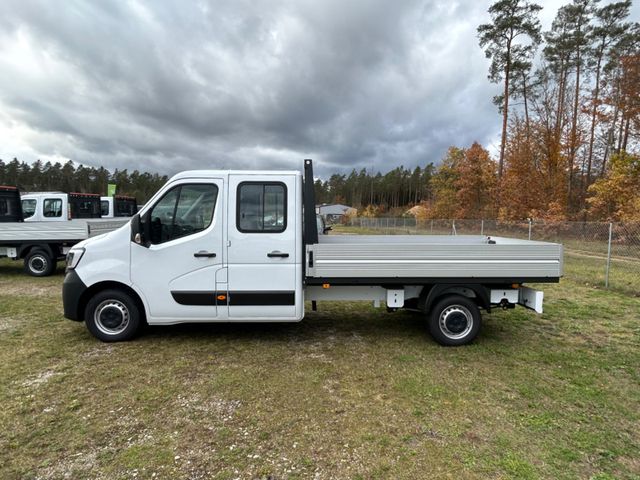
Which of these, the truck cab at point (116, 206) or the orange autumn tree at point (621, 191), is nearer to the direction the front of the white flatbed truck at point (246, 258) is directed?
the truck cab

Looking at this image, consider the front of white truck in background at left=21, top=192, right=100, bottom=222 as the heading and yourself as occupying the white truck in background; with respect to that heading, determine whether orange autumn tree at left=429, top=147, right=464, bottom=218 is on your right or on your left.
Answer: on your right

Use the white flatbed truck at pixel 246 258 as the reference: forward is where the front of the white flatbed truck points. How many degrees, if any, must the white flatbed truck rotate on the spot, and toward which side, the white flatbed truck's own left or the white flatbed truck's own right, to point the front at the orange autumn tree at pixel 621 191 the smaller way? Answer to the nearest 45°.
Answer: approximately 135° to the white flatbed truck's own right

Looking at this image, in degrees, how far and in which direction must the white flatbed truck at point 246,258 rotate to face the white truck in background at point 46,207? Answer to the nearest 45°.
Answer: approximately 45° to its right

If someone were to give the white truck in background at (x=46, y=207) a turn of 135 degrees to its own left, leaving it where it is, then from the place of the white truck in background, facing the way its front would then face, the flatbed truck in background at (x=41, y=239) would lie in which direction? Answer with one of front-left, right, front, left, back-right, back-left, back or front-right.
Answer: front

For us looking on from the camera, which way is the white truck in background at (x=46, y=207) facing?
facing away from the viewer and to the left of the viewer

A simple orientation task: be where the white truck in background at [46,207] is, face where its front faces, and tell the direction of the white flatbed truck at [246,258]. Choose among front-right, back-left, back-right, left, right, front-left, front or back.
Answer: back-left

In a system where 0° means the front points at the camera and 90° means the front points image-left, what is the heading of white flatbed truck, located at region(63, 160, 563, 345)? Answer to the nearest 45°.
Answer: approximately 90°

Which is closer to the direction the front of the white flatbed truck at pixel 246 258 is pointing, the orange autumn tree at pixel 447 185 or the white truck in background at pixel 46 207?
the white truck in background

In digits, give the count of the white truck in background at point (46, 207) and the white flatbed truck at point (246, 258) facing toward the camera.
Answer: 0

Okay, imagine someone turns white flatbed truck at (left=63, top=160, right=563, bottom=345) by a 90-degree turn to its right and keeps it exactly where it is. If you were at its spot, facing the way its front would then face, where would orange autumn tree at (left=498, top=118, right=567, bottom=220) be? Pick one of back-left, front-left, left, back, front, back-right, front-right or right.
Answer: front-right
